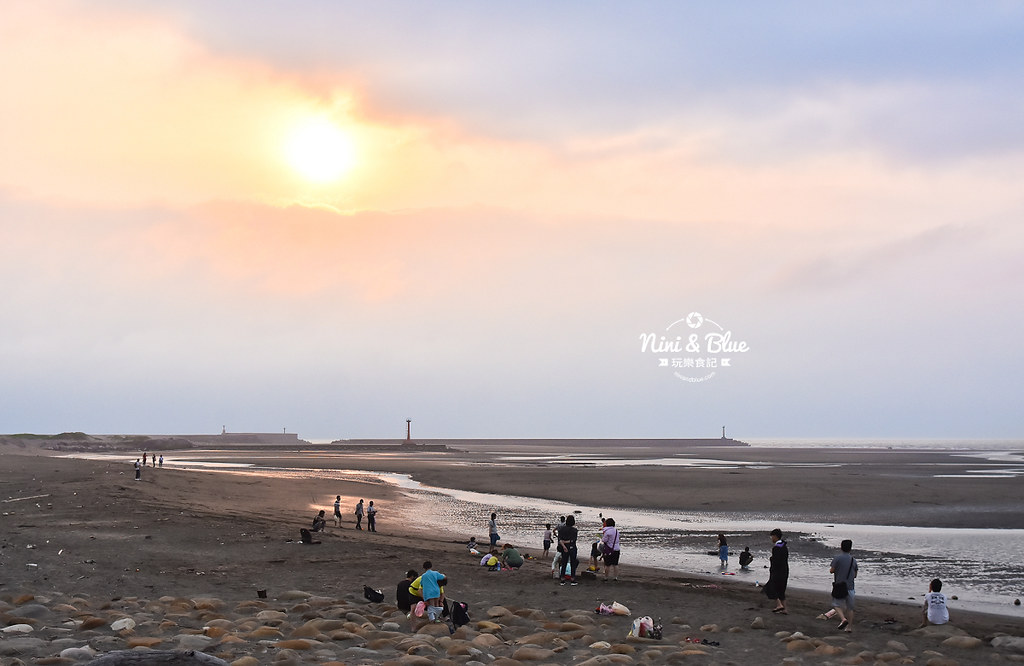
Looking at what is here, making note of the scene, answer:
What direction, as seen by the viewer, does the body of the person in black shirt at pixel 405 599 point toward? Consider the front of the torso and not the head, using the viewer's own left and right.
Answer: facing away from the viewer and to the right of the viewer

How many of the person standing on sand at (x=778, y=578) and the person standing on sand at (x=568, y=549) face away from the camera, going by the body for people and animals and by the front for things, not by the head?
1

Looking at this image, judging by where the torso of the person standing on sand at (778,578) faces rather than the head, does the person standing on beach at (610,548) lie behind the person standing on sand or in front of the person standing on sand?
in front

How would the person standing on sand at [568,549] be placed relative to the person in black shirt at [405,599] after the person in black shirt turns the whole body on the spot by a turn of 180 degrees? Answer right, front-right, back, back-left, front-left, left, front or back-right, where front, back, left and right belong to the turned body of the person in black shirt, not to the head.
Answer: back

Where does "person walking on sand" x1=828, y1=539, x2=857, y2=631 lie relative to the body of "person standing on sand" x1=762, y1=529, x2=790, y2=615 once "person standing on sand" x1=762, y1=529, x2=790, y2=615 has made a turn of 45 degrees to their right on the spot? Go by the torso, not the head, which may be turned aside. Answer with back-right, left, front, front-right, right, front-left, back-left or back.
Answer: back

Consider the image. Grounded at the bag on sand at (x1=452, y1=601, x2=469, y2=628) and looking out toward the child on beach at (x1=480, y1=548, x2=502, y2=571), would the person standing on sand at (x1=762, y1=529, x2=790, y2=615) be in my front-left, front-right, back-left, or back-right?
front-right

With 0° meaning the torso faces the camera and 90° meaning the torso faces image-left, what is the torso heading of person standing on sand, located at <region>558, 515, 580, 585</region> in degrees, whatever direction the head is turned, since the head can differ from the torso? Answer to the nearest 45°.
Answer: approximately 180°

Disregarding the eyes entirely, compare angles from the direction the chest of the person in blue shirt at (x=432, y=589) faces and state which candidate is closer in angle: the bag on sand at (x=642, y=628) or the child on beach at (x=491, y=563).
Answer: the child on beach

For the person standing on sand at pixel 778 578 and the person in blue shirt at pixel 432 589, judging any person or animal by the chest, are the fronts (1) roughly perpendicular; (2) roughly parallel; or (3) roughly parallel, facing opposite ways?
roughly perpendicular

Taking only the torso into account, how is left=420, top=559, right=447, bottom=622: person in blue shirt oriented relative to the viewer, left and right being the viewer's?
facing away from the viewer

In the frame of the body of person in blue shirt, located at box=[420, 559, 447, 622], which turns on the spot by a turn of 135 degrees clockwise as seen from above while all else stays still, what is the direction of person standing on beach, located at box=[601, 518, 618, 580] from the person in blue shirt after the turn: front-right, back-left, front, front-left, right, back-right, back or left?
left

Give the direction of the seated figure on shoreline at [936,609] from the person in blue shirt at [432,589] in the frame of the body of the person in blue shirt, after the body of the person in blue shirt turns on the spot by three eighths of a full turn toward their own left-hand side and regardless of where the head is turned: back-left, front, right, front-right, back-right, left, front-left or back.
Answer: back-left

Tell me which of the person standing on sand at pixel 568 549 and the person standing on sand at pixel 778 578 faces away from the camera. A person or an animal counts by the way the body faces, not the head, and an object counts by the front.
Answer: the person standing on sand at pixel 568 549

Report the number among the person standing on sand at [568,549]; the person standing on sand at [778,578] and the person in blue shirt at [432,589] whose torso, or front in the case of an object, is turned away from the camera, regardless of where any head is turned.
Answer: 2
